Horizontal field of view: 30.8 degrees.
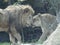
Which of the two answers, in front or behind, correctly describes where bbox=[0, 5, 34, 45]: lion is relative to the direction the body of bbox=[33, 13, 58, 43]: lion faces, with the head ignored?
in front

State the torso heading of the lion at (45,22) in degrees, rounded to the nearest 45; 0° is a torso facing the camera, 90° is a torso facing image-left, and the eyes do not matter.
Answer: approximately 90°

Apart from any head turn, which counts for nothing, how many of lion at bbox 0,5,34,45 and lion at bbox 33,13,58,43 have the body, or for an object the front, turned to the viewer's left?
1

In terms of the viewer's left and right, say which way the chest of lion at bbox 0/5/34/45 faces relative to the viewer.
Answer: facing to the right of the viewer

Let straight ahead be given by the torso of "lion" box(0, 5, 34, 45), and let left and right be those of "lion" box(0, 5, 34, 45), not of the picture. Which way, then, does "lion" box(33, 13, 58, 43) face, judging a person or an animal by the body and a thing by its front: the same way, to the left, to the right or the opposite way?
the opposite way
